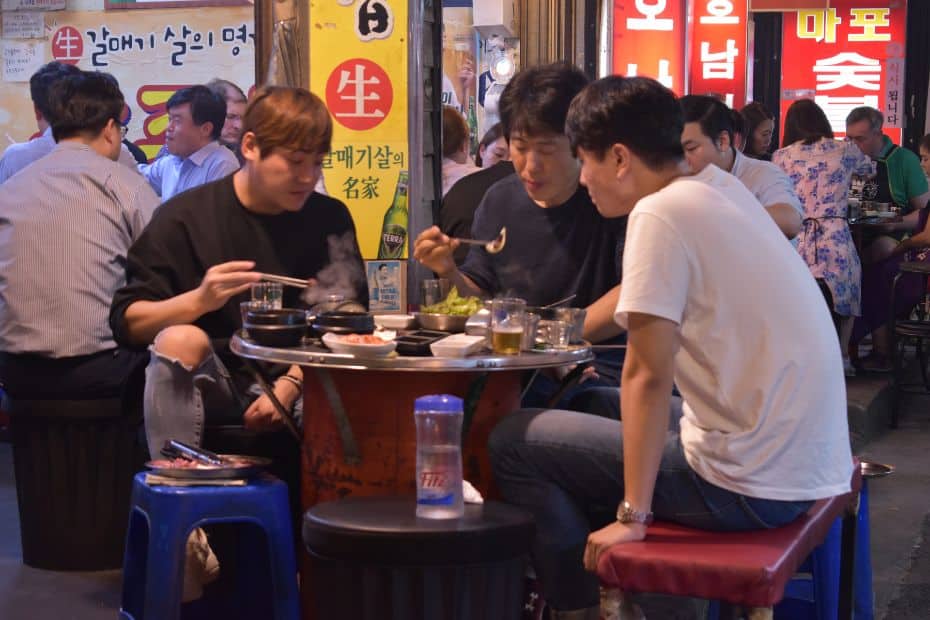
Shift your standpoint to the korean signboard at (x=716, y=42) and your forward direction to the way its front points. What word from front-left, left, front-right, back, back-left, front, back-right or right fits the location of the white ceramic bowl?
front

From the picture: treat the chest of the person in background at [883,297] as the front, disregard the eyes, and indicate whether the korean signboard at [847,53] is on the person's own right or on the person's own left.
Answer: on the person's own right

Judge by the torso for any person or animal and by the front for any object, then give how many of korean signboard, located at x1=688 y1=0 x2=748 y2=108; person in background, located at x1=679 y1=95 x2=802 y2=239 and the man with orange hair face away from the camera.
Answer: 0

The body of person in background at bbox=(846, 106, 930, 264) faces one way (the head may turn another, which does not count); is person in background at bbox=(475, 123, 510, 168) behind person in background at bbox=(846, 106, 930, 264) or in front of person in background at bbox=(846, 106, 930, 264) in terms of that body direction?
in front

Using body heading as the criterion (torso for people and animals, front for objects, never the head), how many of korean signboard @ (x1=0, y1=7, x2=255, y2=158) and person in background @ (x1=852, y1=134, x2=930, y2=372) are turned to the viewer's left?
1

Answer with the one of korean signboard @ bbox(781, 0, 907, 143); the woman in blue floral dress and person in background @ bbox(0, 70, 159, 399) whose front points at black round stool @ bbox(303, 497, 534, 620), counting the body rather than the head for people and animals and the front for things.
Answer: the korean signboard

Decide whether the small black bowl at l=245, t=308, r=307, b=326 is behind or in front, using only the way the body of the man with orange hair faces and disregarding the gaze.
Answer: in front

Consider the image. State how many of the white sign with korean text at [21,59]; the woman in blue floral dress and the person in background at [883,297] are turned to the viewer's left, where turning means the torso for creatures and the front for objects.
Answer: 1

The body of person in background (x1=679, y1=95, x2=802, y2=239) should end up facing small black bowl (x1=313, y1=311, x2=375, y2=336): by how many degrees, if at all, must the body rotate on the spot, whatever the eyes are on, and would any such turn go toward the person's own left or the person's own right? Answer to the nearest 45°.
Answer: approximately 45° to the person's own left

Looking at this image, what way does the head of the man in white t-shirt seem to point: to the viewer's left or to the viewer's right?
to the viewer's left

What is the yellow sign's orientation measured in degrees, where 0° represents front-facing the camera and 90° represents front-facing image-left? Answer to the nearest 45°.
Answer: approximately 0°

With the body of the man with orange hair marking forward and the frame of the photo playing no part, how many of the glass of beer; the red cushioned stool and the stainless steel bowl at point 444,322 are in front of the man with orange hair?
3

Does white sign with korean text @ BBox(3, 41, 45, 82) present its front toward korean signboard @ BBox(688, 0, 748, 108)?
no

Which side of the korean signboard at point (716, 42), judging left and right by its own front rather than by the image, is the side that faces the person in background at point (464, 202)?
front

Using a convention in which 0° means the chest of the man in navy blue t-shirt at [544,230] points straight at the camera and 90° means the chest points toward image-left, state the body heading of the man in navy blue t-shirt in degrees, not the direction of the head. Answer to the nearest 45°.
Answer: approximately 45°

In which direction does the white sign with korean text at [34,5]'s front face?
toward the camera

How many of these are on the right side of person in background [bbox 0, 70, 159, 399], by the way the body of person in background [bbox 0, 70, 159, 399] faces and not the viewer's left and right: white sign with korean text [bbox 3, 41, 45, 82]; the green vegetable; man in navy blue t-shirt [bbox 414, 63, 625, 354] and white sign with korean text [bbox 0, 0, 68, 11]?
2

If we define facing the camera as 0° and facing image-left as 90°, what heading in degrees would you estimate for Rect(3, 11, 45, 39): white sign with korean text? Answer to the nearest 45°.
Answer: approximately 0°

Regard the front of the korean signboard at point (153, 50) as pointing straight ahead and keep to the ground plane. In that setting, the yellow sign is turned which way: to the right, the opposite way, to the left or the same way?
the same way

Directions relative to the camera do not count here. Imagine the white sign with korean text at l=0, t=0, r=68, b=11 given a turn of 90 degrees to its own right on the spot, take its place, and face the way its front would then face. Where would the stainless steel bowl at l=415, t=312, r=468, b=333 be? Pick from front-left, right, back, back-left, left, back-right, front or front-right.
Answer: left

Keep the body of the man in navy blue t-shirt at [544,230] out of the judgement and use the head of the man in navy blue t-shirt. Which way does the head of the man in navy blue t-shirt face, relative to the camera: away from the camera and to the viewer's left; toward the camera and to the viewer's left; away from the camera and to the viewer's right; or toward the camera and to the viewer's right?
toward the camera and to the viewer's left

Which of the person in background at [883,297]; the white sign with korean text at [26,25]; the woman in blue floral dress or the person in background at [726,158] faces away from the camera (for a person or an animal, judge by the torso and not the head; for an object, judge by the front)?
the woman in blue floral dress

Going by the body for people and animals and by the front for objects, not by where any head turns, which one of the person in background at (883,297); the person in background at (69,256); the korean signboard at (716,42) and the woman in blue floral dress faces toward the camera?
the korean signboard

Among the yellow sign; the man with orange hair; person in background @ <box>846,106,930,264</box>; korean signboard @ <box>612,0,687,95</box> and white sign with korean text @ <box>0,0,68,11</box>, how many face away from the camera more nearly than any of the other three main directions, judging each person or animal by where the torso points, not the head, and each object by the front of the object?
0

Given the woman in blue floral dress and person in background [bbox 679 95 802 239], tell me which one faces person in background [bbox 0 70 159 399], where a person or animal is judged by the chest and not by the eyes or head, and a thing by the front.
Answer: person in background [bbox 679 95 802 239]
